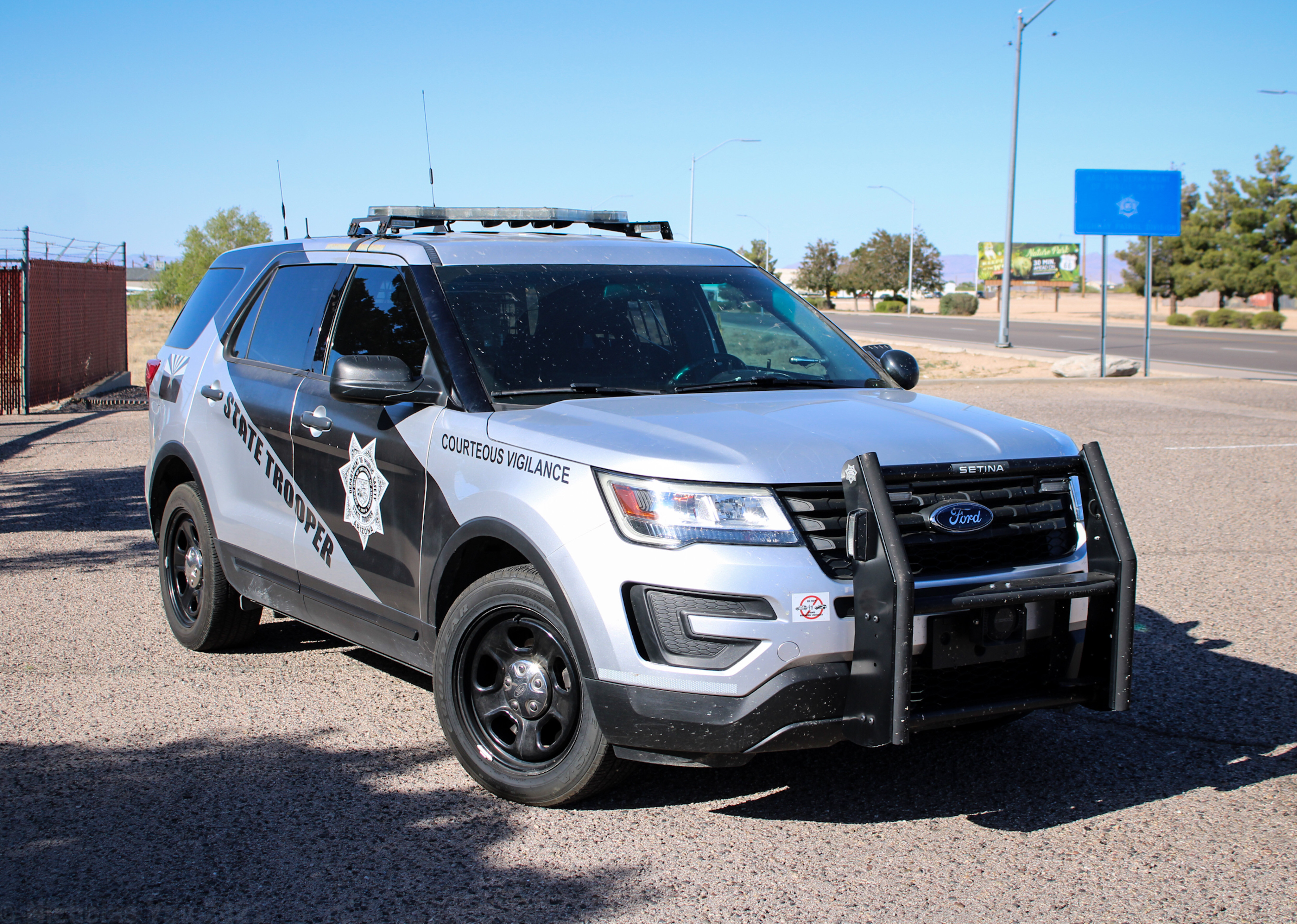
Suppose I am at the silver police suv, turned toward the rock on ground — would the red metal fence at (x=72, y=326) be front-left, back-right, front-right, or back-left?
front-left

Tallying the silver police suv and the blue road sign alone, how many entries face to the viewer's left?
0

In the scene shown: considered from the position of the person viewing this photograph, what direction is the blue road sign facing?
facing the viewer

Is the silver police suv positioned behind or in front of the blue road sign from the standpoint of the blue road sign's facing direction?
in front

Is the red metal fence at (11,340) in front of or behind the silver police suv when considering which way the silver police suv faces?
behind

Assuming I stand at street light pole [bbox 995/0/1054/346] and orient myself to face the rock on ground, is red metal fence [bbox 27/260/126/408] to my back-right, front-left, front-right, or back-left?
front-right

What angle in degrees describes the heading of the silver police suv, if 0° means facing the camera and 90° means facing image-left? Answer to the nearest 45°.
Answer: approximately 315°

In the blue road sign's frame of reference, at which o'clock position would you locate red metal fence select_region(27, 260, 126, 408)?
The red metal fence is roughly at 2 o'clock from the blue road sign.
